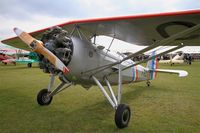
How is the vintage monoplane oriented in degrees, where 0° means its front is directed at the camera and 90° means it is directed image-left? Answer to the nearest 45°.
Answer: approximately 45°
